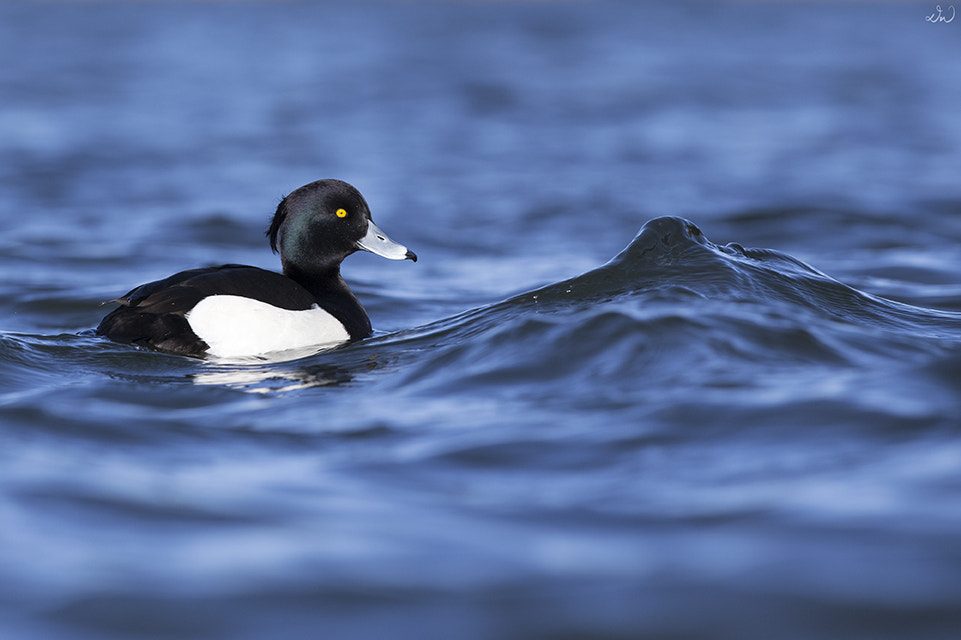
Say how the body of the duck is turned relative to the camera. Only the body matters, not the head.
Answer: to the viewer's right
